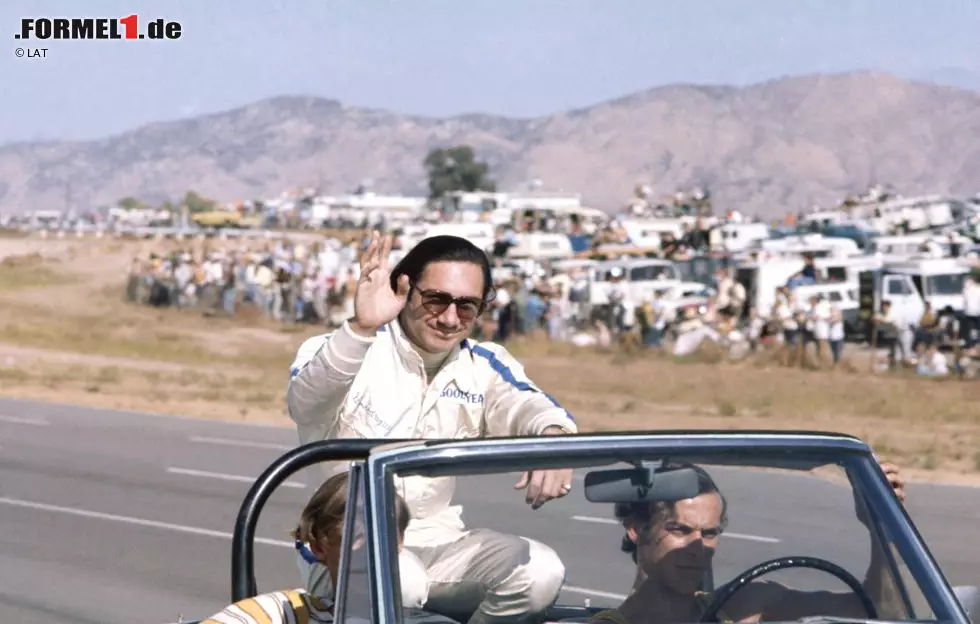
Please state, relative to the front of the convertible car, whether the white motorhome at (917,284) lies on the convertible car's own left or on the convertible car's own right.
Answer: on the convertible car's own left

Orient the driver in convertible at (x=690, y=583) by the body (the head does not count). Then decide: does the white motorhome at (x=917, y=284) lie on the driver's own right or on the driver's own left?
on the driver's own left

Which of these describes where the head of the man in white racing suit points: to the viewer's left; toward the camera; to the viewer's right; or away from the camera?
toward the camera

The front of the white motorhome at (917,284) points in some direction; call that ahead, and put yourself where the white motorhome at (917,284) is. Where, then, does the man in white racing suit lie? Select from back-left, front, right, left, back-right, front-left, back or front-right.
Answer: front-right

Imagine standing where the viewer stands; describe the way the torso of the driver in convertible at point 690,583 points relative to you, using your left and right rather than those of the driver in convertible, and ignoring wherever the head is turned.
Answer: facing the viewer and to the right of the viewer

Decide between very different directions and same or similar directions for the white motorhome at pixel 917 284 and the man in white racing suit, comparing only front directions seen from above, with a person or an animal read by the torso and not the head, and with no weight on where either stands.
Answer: same or similar directions

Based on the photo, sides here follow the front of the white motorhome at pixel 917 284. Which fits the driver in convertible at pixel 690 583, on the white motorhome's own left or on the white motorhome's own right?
on the white motorhome's own right

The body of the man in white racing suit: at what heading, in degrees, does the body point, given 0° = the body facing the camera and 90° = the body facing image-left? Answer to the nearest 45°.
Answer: approximately 315°

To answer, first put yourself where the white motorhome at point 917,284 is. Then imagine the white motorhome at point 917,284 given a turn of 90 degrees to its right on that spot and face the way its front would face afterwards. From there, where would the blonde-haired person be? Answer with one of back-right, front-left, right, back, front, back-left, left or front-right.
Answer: front-left

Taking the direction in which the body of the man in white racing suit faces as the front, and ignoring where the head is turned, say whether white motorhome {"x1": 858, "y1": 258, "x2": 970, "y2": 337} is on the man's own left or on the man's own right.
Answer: on the man's own left

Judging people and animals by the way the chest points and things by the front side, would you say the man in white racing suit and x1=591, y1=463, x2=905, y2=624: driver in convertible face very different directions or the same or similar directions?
same or similar directions

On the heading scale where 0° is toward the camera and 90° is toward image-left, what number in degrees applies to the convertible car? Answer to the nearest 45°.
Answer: approximately 315°
